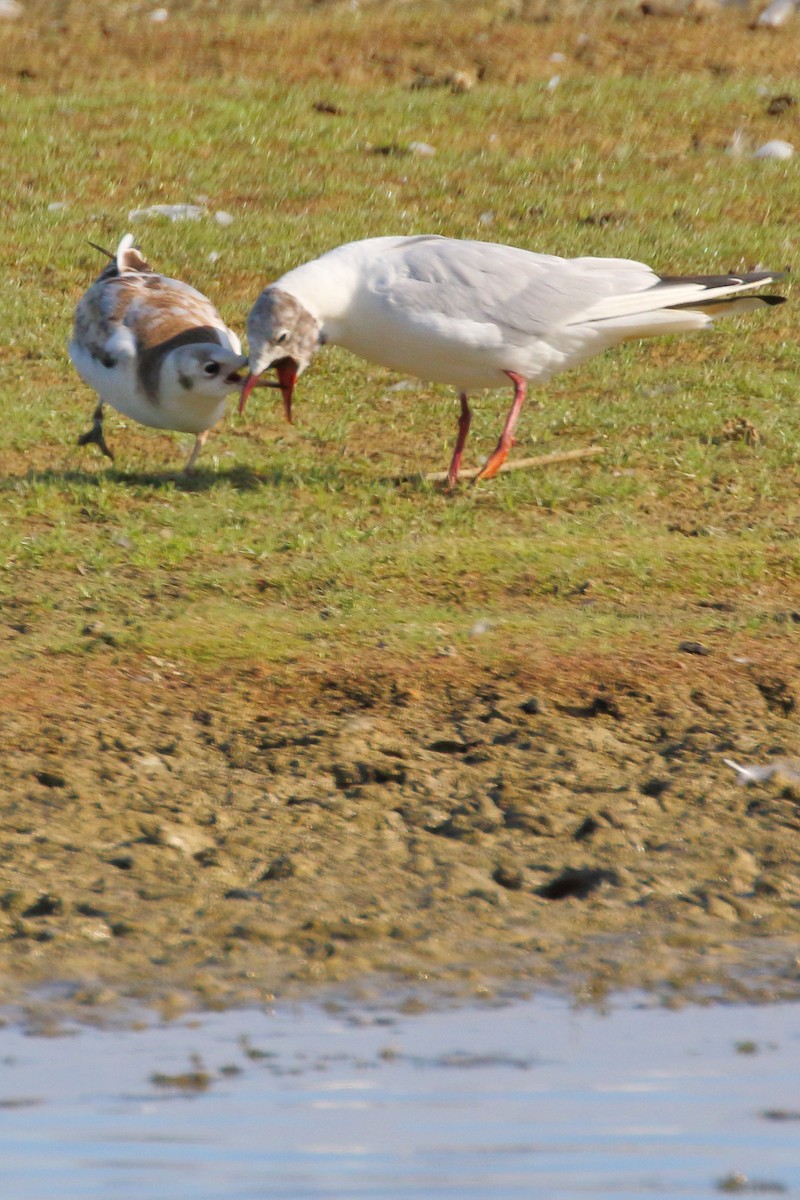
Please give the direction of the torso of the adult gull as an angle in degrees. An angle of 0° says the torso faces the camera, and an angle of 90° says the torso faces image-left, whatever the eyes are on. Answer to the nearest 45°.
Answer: approximately 90°

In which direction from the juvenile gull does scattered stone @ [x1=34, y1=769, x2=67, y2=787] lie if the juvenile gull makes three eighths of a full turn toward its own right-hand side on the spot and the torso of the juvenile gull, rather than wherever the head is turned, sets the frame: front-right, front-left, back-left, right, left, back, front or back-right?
left

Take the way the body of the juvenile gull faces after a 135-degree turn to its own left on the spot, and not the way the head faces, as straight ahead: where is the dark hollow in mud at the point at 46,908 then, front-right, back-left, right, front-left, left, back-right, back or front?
back

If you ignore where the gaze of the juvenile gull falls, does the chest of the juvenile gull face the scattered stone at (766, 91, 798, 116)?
no

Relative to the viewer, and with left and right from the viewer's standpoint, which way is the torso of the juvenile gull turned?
facing the viewer and to the right of the viewer

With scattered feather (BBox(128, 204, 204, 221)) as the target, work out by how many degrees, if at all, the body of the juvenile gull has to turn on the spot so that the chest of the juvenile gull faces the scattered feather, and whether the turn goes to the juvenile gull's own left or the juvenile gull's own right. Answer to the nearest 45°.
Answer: approximately 135° to the juvenile gull's own left

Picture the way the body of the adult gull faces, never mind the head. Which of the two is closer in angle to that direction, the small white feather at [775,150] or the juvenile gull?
the juvenile gull

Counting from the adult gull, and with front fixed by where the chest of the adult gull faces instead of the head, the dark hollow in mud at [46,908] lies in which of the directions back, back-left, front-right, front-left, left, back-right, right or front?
left

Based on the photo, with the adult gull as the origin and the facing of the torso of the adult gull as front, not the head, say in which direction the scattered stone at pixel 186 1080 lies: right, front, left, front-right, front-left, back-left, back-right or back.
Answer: left

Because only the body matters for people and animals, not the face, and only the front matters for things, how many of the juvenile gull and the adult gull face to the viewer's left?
1

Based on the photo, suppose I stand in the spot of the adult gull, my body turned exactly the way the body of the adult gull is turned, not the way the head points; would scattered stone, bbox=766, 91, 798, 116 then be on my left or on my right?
on my right

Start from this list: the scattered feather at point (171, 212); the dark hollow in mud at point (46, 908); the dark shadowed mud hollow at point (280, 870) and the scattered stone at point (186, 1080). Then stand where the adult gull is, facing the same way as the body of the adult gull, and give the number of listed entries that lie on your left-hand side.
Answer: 3

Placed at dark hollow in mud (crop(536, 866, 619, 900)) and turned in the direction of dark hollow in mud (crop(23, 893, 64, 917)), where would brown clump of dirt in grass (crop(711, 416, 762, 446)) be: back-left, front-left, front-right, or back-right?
back-right
